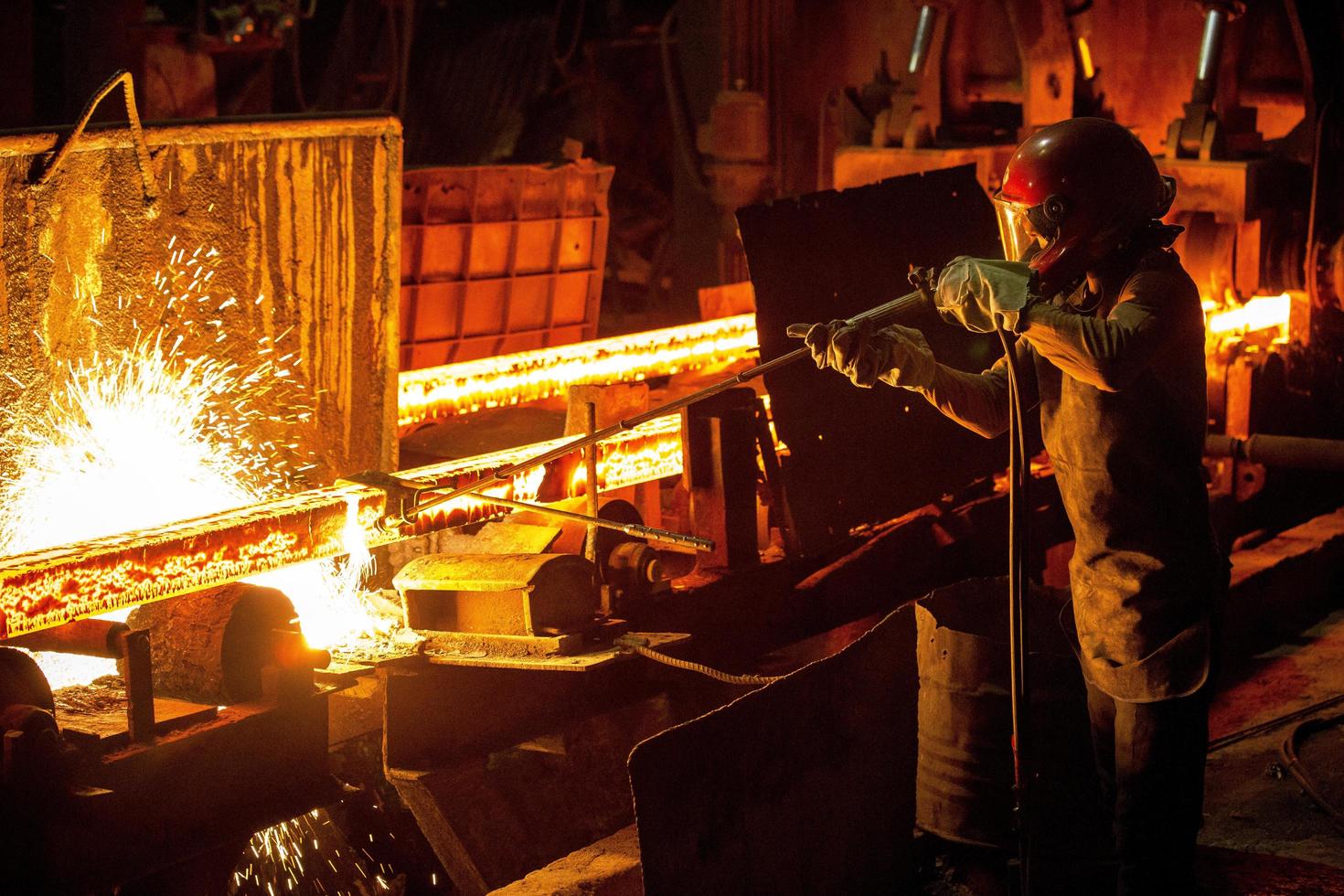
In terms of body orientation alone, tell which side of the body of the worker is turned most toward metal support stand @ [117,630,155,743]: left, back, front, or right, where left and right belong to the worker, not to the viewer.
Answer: front

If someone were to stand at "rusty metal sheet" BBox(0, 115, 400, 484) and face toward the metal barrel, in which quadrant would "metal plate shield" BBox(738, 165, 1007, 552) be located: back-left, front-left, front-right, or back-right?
front-left

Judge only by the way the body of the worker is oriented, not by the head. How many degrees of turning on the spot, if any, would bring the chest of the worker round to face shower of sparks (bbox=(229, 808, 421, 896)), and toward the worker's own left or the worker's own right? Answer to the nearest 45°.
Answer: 0° — they already face it

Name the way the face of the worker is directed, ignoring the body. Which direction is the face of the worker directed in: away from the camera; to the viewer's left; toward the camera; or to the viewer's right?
to the viewer's left

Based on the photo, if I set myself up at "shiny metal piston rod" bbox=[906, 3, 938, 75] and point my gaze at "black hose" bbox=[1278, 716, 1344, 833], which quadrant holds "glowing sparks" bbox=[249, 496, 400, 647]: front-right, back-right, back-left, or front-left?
front-right

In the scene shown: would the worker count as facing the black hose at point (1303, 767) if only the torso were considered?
no

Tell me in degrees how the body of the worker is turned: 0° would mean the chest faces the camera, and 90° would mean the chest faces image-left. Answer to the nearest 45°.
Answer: approximately 90°

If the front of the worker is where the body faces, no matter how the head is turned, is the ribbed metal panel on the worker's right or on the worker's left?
on the worker's right

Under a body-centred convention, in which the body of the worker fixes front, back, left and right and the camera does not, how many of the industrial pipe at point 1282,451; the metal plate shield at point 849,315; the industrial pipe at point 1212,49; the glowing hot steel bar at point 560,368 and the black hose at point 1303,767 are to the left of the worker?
0

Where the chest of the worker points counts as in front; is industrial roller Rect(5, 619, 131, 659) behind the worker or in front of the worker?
in front
